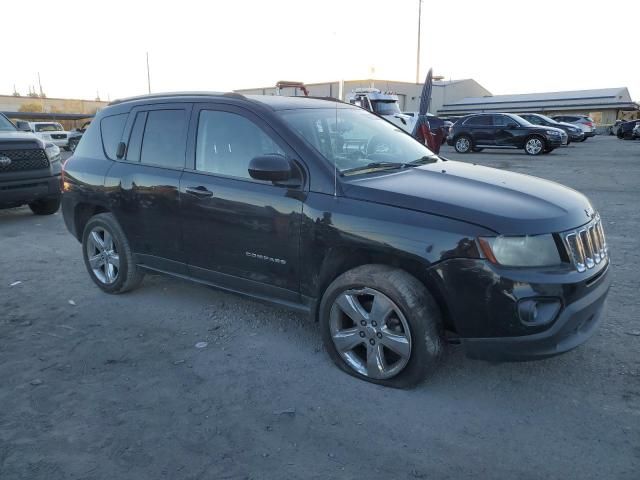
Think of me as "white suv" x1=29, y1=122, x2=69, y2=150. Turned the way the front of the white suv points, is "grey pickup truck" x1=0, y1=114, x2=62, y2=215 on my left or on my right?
on my right

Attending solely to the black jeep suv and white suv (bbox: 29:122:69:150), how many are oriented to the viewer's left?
0

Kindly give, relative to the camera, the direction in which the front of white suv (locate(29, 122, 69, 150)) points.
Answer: facing the viewer and to the right of the viewer

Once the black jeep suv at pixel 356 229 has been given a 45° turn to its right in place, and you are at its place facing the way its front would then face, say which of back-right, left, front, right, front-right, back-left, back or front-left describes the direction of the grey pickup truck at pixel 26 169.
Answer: back-right

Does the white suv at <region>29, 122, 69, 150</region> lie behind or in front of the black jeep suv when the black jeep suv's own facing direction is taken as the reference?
behind

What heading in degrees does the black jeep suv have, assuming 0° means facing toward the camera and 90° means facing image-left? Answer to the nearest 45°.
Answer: approximately 315°
